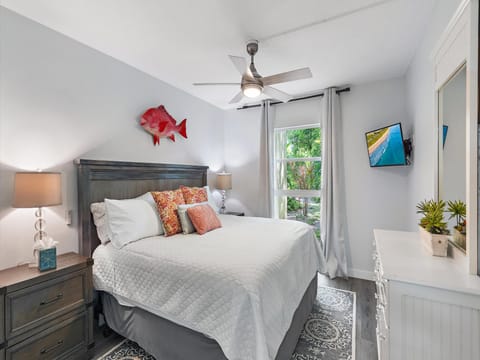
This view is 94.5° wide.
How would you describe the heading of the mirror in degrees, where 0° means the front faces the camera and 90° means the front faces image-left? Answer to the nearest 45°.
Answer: approximately 90°

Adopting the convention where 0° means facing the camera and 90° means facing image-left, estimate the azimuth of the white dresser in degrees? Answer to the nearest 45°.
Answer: approximately 90°

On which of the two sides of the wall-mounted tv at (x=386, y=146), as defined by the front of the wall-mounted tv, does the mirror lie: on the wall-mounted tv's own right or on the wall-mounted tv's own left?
on the wall-mounted tv's own left

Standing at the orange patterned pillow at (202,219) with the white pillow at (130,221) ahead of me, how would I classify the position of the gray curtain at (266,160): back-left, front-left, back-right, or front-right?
back-right

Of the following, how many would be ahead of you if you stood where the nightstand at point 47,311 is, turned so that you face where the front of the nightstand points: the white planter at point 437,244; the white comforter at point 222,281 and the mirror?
3

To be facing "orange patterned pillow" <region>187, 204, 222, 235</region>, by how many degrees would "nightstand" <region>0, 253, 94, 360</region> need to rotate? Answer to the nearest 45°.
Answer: approximately 45° to its left

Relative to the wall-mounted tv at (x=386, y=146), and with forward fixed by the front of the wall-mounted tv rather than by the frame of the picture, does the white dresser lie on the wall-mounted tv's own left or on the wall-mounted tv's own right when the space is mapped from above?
on the wall-mounted tv's own left

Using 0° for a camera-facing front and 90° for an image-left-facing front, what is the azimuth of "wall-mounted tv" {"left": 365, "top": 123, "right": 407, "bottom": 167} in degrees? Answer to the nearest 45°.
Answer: approximately 45°

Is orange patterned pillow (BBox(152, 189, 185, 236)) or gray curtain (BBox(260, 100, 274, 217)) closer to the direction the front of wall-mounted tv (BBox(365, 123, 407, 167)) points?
the orange patterned pillow
